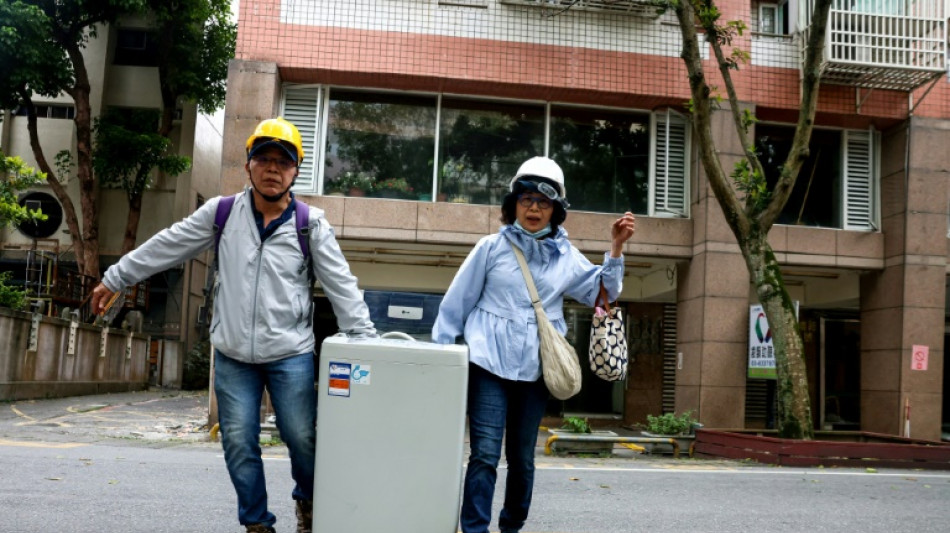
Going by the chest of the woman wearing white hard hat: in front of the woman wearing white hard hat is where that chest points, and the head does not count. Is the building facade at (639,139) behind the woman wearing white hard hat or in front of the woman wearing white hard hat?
behind

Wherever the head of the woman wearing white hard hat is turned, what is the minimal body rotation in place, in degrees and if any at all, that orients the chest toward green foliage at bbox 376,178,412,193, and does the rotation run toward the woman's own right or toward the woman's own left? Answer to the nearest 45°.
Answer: approximately 180°

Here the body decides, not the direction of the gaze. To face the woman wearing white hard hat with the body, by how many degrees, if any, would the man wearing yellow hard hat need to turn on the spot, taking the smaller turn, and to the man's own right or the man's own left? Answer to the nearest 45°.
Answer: approximately 90° to the man's own left

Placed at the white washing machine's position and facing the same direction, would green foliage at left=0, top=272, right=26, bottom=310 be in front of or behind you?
behind

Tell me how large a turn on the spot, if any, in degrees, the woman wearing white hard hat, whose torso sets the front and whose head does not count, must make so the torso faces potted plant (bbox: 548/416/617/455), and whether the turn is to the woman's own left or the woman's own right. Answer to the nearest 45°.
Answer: approximately 180°

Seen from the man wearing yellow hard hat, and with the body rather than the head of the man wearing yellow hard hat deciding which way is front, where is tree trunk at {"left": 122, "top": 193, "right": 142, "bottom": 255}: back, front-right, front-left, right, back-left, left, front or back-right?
back

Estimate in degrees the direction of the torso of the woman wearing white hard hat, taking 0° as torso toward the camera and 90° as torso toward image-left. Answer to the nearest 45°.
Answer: approximately 0°

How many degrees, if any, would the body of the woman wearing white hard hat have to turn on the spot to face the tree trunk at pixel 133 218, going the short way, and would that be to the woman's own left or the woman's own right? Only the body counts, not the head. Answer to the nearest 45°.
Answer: approximately 135° to the woman's own right

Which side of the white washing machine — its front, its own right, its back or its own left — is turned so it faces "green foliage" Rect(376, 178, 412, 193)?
back
